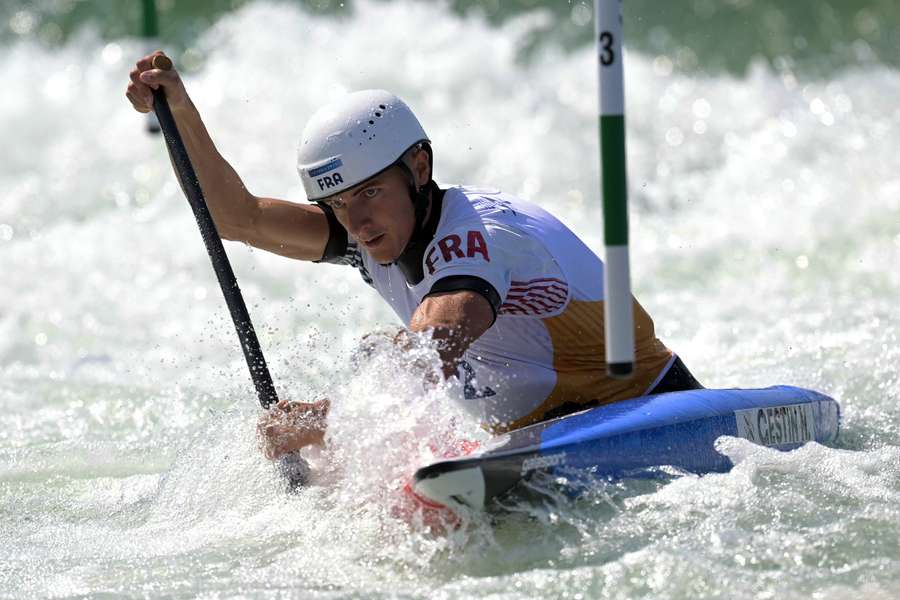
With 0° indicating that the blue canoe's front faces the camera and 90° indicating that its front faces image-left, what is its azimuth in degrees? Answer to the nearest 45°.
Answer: approximately 45°
